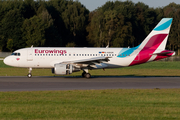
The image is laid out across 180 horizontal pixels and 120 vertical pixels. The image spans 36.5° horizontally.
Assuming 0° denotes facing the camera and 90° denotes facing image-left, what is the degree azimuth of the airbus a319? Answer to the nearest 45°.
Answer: approximately 90°
